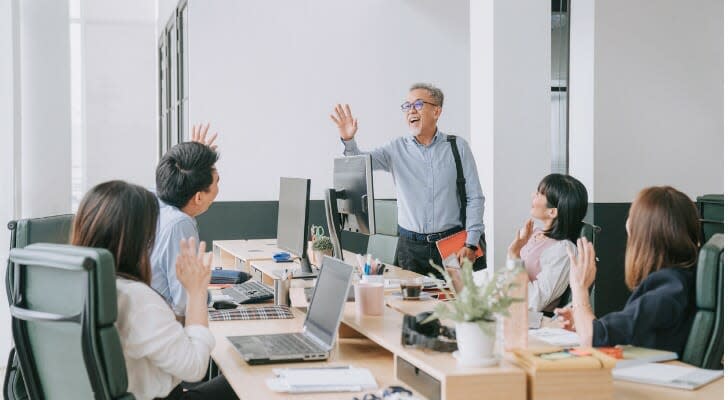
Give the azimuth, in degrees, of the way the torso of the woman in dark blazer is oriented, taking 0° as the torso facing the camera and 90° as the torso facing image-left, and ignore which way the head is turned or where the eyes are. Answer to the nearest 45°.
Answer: approximately 135°

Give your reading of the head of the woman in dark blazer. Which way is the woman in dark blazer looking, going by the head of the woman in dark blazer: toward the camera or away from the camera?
away from the camera

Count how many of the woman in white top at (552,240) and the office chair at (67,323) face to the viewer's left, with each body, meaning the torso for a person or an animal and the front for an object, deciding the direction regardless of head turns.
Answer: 1

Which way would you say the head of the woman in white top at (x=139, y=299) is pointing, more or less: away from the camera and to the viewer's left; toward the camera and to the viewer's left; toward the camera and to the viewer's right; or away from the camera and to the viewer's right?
away from the camera and to the viewer's right

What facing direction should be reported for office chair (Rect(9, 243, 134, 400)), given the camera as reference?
facing away from the viewer and to the right of the viewer

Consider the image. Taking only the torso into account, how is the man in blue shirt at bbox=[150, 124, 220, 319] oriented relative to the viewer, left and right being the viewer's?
facing away from the viewer and to the right of the viewer

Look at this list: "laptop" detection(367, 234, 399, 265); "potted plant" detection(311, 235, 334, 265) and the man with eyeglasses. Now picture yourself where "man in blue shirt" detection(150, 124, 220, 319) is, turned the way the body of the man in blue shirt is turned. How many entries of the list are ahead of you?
3

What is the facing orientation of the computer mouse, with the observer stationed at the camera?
facing to the right of the viewer

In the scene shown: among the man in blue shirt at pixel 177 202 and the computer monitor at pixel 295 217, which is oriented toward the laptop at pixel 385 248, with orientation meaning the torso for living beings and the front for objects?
the man in blue shirt

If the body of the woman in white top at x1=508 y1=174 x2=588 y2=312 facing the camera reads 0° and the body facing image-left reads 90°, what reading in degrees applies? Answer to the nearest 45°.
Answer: approximately 90°
